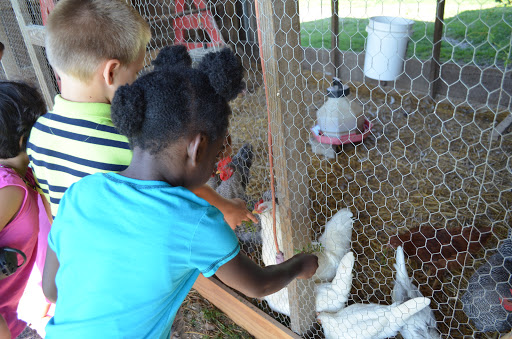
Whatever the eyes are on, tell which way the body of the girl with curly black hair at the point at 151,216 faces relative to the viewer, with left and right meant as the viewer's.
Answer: facing away from the viewer and to the right of the viewer

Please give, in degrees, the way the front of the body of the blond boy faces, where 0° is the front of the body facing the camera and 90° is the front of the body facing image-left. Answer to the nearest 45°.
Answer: approximately 225°

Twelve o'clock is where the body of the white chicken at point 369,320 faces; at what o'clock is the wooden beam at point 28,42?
The wooden beam is roughly at 1 o'clock from the white chicken.

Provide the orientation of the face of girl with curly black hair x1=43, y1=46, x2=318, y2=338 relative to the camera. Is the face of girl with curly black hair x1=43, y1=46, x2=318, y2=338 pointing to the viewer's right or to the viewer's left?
to the viewer's right

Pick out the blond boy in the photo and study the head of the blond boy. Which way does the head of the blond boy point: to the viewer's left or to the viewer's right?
to the viewer's right

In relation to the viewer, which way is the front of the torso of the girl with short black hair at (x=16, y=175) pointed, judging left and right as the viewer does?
facing away from the viewer and to the right of the viewer

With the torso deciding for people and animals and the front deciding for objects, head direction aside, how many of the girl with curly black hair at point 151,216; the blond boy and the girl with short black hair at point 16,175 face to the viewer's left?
0

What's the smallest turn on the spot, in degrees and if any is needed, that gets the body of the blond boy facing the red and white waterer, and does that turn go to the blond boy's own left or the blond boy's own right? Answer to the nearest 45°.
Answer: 0° — they already face it

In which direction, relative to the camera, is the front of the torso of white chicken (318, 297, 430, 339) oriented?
to the viewer's left
